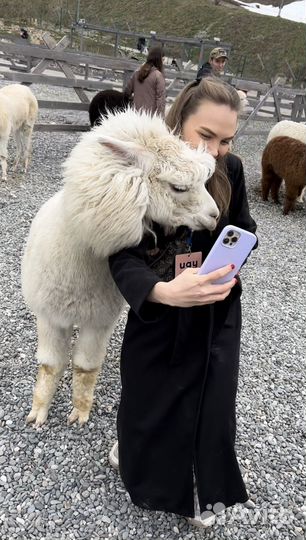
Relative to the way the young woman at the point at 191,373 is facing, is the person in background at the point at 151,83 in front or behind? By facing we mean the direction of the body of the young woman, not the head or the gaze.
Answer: behind

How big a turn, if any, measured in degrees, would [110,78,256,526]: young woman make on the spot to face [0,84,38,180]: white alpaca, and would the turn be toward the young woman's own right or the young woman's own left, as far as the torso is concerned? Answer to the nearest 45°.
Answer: approximately 180°

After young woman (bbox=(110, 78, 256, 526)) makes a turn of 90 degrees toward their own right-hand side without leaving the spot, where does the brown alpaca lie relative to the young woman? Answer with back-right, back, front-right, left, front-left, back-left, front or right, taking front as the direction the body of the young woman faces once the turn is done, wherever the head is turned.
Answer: back-right

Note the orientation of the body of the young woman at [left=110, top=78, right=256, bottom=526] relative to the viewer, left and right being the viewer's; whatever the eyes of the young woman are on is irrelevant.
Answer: facing the viewer and to the right of the viewer

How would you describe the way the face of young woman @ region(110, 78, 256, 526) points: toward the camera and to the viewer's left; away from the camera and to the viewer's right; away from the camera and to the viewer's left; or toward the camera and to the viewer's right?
toward the camera and to the viewer's right

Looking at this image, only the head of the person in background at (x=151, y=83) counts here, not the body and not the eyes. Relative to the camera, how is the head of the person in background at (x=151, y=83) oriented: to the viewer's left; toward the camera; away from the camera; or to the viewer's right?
away from the camera
